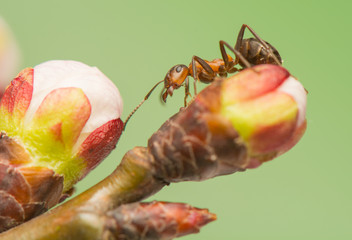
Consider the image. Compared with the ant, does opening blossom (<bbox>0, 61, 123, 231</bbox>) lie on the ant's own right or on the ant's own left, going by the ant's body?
on the ant's own left

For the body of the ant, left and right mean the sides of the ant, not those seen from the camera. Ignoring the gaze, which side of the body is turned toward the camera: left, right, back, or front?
left

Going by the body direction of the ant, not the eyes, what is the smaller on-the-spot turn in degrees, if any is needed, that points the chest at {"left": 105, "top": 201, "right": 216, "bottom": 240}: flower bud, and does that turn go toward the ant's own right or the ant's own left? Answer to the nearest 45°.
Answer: approximately 90° to the ant's own left
